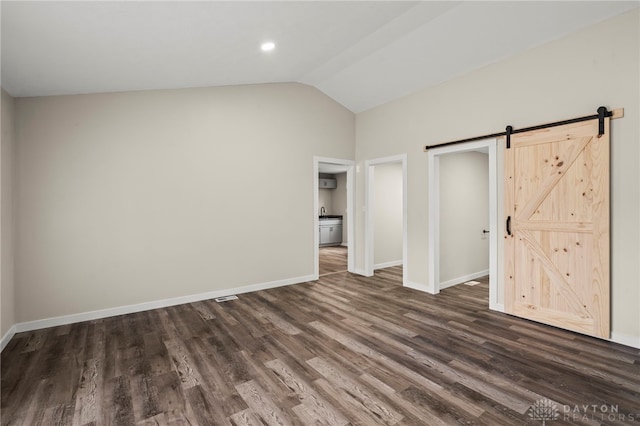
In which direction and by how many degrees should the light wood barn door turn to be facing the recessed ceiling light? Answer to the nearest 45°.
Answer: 0° — it already faces it

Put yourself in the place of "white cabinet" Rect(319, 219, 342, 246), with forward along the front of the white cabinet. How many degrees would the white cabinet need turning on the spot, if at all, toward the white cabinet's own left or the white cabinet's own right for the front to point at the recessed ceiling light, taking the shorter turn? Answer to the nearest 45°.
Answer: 0° — it already faces it

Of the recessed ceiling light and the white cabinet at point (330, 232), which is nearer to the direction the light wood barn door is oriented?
the recessed ceiling light

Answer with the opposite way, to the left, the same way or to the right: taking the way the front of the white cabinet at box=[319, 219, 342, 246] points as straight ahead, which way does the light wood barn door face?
to the right

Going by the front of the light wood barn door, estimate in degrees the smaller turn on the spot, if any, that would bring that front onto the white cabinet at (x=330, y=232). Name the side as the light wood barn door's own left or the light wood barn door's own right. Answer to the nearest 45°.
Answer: approximately 90° to the light wood barn door's own right

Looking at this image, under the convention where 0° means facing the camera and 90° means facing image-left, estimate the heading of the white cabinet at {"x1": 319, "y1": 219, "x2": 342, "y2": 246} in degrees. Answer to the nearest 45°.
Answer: approximately 0°
